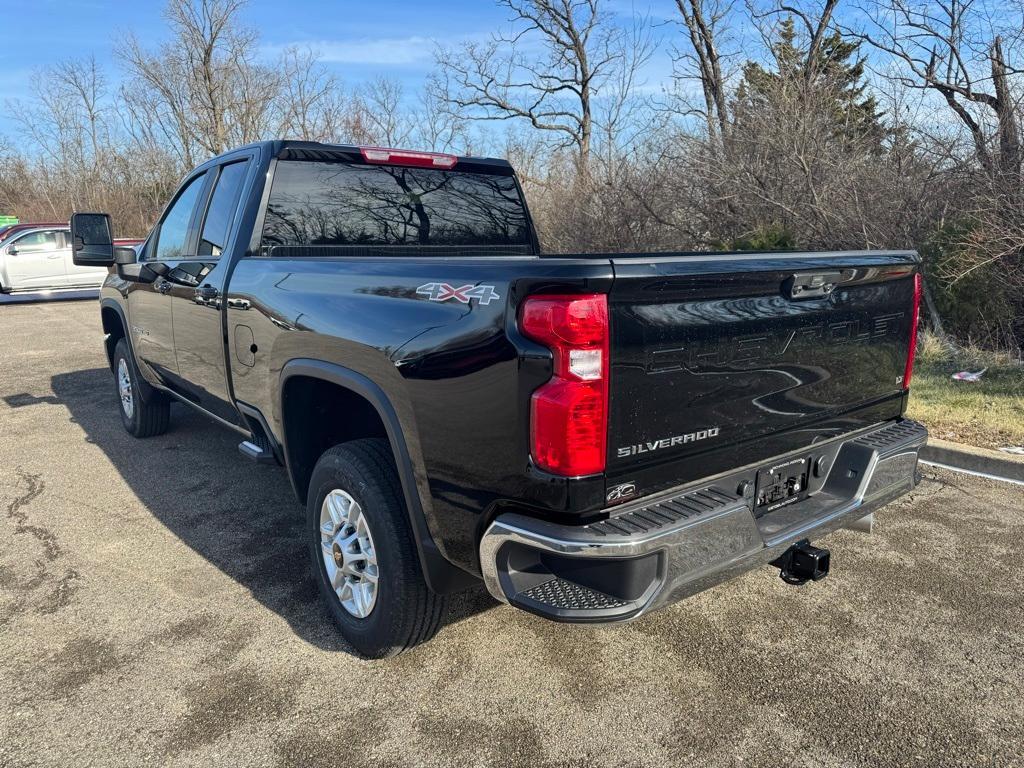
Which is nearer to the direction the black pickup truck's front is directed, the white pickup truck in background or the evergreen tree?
the white pickup truck in background

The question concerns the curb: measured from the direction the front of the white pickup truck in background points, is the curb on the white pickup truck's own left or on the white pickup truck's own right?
on the white pickup truck's own left

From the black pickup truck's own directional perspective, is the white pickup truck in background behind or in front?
in front

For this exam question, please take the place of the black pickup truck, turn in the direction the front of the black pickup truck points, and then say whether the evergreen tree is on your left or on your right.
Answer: on your right

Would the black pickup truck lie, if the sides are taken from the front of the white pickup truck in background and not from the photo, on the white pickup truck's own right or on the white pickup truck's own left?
on the white pickup truck's own left

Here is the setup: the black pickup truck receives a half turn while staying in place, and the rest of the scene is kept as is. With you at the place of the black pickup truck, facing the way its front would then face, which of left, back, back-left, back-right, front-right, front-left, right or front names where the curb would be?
left

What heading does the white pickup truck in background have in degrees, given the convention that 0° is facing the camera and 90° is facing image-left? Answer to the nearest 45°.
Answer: approximately 90°

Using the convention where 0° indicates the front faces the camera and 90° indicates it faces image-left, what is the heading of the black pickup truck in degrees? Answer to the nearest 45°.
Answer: approximately 135°
